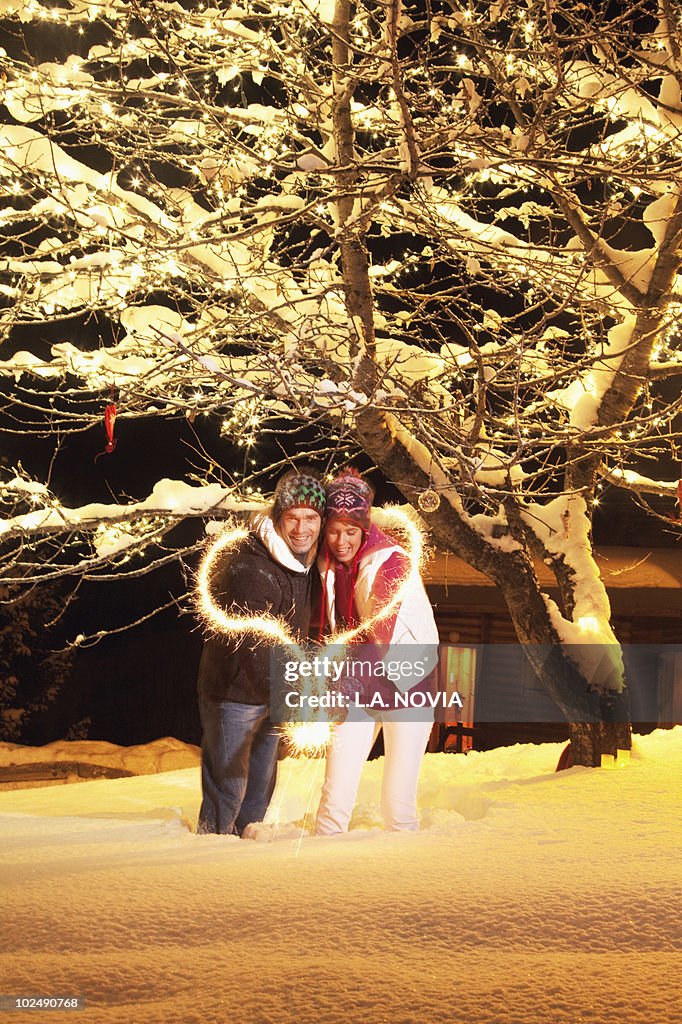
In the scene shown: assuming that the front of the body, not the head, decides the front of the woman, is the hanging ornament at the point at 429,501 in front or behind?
behind

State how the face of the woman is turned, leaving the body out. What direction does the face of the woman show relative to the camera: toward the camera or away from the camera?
toward the camera

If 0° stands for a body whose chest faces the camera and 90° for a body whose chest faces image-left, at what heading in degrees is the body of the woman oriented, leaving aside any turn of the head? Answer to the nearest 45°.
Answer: approximately 45°
